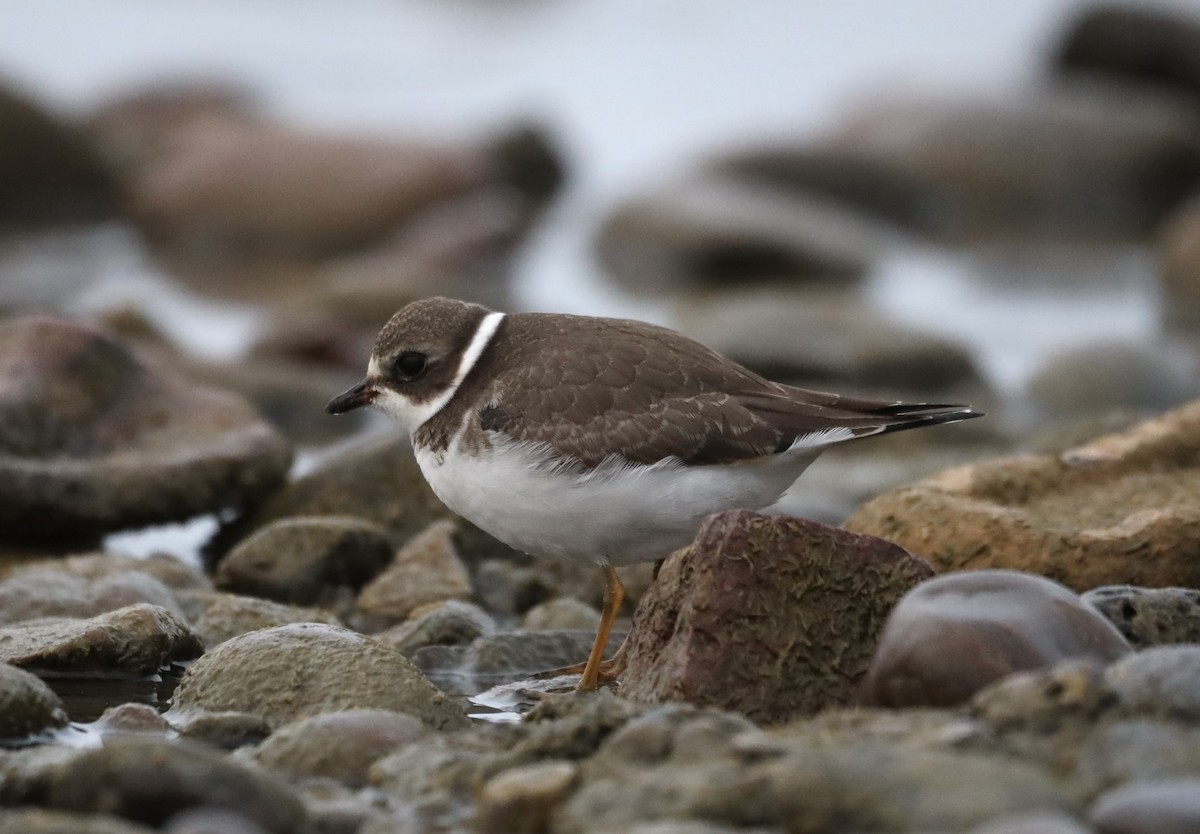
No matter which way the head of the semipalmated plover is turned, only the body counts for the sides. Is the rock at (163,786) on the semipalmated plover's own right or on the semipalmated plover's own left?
on the semipalmated plover's own left

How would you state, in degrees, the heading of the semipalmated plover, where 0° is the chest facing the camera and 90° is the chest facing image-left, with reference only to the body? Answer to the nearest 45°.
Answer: approximately 90°

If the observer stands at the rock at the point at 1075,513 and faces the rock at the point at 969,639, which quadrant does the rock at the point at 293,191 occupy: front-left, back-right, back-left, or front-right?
back-right

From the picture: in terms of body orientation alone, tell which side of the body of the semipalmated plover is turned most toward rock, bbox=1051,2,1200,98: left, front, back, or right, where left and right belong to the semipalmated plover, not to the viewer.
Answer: right

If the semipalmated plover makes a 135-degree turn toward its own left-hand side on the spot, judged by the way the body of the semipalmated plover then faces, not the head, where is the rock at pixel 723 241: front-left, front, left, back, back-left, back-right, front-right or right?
back-left

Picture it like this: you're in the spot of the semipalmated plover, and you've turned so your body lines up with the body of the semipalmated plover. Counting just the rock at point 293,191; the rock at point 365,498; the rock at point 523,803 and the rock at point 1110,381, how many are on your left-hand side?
1

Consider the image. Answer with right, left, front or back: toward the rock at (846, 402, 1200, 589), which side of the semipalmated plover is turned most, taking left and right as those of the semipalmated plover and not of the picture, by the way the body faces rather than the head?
back

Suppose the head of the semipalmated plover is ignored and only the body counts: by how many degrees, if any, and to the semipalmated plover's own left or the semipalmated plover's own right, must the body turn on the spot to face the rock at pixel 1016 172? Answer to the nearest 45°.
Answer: approximately 90° to the semipalmated plover's own right

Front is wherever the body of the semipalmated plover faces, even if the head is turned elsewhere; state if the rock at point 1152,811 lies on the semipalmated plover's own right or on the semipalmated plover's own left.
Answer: on the semipalmated plover's own left

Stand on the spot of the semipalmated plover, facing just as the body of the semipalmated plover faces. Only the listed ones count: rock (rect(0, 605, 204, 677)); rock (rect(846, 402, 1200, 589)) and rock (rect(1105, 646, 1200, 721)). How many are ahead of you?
1

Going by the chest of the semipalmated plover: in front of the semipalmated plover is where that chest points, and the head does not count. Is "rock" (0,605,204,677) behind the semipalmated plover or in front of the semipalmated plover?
in front

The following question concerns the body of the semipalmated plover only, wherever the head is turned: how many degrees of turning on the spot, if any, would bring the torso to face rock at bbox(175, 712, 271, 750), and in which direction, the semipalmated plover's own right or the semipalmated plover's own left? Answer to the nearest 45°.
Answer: approximately 45° to the semipalmated plover's own left

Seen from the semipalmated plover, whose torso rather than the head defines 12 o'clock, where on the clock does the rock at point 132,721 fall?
The rock is roughly at 11 o'clock from the semipalmated plover.

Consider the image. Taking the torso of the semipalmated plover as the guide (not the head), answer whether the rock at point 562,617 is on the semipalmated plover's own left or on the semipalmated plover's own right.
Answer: on the semipalmated plover's own right

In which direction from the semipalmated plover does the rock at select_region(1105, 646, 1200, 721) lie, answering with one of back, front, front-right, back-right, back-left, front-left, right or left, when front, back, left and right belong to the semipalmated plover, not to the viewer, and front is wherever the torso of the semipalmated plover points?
back-left

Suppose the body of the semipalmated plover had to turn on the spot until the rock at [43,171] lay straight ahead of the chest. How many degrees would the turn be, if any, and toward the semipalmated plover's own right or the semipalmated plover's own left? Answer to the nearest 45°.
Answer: approximately 45° to the semipalmated plover's own right

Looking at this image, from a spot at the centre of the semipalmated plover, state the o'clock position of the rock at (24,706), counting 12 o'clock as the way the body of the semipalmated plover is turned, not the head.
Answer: The rock is roughly at 11 o'clock from the semipalmated plover.

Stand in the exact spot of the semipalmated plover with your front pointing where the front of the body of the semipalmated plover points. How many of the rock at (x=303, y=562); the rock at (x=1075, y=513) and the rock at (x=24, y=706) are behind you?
1
